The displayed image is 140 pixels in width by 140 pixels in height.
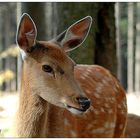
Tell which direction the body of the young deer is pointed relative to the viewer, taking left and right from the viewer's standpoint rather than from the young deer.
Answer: facing the viewer and to the left of the viewer

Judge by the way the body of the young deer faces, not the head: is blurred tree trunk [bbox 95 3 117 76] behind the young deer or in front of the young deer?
behind

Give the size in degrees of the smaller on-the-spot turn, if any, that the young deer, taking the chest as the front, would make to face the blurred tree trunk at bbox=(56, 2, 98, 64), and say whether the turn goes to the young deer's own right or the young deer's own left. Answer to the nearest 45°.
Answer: approximately 135° to the young deer's own right

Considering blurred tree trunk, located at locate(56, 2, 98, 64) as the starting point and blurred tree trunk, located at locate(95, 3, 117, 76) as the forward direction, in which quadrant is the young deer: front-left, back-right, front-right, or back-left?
back-right

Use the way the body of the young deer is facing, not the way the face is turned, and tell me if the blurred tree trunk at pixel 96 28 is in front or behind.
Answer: behind
